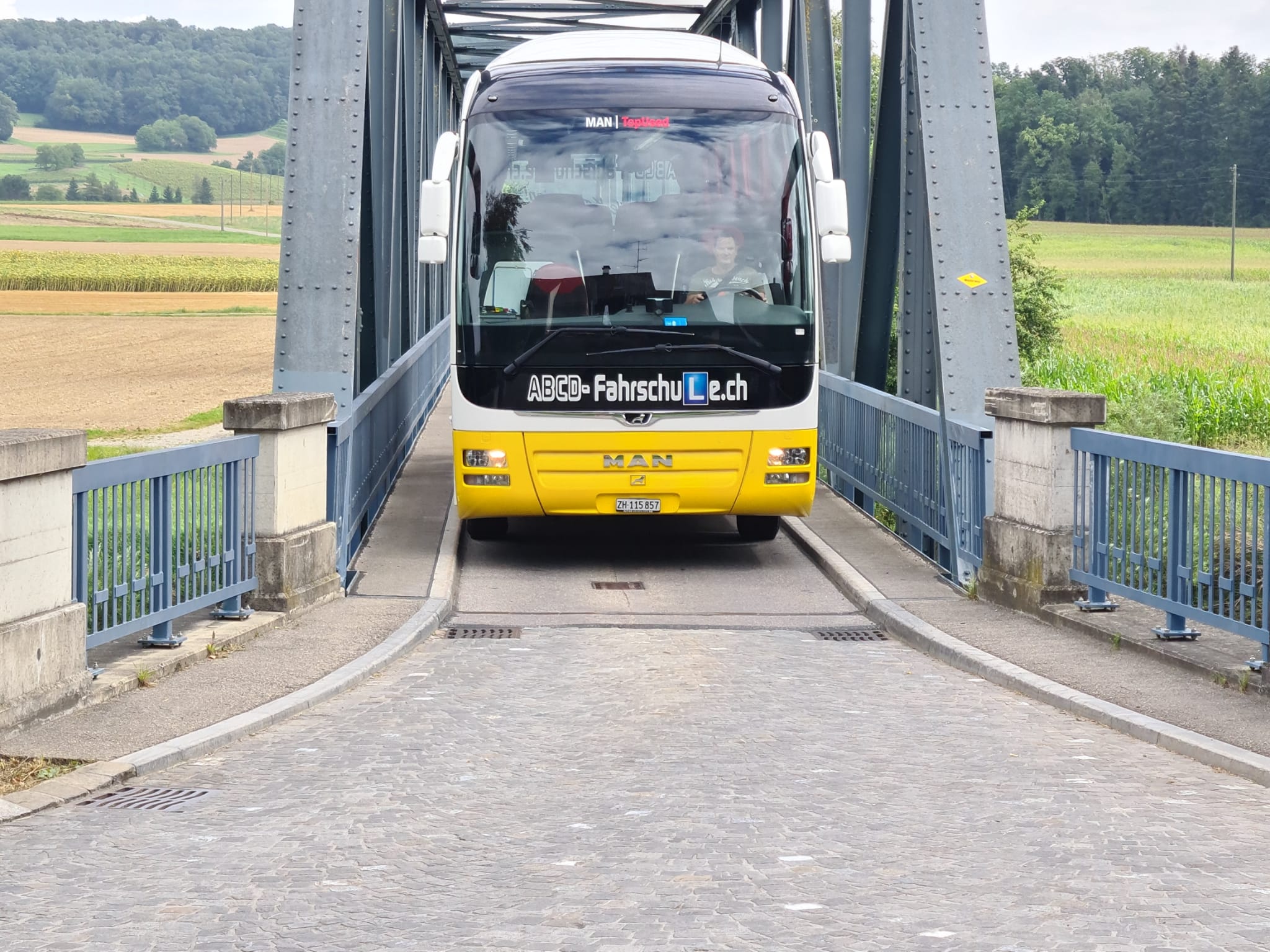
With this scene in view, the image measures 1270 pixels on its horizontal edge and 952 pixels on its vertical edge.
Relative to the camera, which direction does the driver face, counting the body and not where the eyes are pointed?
toward the camera

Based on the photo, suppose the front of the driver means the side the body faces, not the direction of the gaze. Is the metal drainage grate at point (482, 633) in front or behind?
in front

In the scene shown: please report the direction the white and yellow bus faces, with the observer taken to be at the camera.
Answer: facing the viewer

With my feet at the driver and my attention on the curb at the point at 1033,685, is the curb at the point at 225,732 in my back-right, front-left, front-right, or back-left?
front-right

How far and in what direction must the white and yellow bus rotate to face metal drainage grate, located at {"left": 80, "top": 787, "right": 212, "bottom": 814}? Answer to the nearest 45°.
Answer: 0° — it already faces it

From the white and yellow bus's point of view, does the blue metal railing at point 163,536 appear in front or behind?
in front

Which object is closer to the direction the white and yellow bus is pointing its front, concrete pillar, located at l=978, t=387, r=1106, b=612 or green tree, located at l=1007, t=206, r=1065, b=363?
the concrete pillar

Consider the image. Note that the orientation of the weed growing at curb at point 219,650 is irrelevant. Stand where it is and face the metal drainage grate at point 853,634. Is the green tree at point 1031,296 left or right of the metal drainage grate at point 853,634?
left
